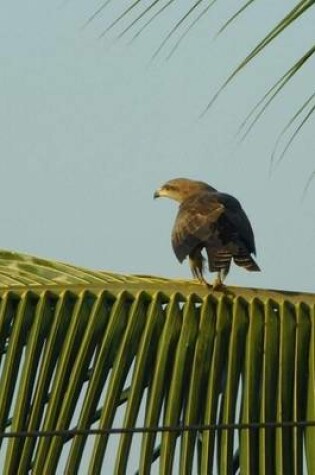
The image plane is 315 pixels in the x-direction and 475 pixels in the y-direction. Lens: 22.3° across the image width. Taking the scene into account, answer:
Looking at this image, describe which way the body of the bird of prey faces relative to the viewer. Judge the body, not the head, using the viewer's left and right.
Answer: facing away from the viewer and to the left of the viewer
